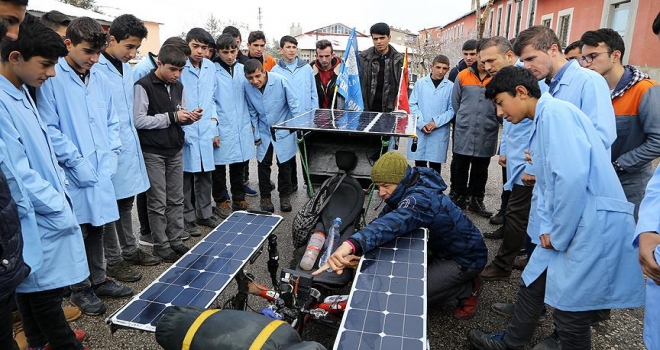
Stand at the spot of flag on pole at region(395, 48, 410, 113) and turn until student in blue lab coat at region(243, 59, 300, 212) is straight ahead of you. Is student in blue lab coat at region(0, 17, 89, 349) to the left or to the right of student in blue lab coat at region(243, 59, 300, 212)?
left

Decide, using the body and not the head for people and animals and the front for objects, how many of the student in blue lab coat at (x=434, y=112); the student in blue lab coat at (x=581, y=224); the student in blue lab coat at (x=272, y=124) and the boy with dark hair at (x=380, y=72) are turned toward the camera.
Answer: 3

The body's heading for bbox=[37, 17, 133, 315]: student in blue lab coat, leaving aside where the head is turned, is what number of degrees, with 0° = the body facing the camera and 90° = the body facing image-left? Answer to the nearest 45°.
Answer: approximately 315°

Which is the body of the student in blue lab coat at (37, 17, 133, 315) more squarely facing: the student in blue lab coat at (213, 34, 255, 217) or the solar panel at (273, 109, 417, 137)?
the solar panel

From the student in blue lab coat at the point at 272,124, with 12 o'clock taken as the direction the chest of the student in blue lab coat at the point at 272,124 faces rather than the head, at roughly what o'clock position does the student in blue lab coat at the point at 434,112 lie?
the student in blue lab coat at the point at 434,112 is roughly at 9 o'clock from the student in blue lab coat at the point at 272,124.

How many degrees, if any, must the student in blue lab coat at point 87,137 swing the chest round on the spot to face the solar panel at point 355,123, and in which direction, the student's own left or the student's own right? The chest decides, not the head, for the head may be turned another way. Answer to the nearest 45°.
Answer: approximately 45° to the student's own left

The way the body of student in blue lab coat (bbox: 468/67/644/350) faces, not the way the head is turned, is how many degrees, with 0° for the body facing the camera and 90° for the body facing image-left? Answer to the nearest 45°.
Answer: approximately 90°

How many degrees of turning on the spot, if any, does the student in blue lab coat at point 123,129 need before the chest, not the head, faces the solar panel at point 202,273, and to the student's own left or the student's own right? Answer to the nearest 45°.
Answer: approximately 45° to the student's own right
